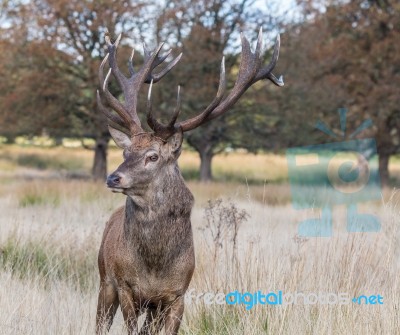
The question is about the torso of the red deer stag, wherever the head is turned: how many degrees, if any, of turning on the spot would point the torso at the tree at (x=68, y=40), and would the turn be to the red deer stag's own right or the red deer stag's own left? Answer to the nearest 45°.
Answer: approximately 180°

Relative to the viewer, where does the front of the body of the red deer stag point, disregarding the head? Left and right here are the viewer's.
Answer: facing the viewer

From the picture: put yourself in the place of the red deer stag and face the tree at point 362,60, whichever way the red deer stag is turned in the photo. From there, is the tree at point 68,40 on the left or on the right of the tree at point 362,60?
left

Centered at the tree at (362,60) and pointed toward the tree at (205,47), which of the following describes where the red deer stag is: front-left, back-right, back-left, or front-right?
front-left

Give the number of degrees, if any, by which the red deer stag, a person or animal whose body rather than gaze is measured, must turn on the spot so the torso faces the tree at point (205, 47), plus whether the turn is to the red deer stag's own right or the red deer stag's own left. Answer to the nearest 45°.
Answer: approximately 180°

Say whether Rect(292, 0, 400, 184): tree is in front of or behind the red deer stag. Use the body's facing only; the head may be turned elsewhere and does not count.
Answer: behind
